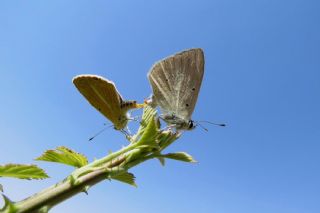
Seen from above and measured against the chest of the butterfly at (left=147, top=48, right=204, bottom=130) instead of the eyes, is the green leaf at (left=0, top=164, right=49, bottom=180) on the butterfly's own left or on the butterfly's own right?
on the butterfly's own right

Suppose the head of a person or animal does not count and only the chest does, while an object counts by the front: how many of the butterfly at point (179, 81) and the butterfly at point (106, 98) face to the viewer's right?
1

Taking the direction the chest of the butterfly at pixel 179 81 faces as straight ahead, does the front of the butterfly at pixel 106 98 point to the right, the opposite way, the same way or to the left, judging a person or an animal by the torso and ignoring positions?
the opposite way

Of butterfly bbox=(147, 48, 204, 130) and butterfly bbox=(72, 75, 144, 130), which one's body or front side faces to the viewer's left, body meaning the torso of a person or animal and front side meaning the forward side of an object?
butterfly bbox=(72, 75, 144, 130)

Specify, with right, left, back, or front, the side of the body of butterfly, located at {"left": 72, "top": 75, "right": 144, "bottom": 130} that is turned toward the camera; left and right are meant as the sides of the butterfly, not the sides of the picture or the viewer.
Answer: left

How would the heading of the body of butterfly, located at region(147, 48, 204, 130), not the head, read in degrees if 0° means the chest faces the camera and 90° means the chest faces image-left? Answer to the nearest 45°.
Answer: approximately 270°
